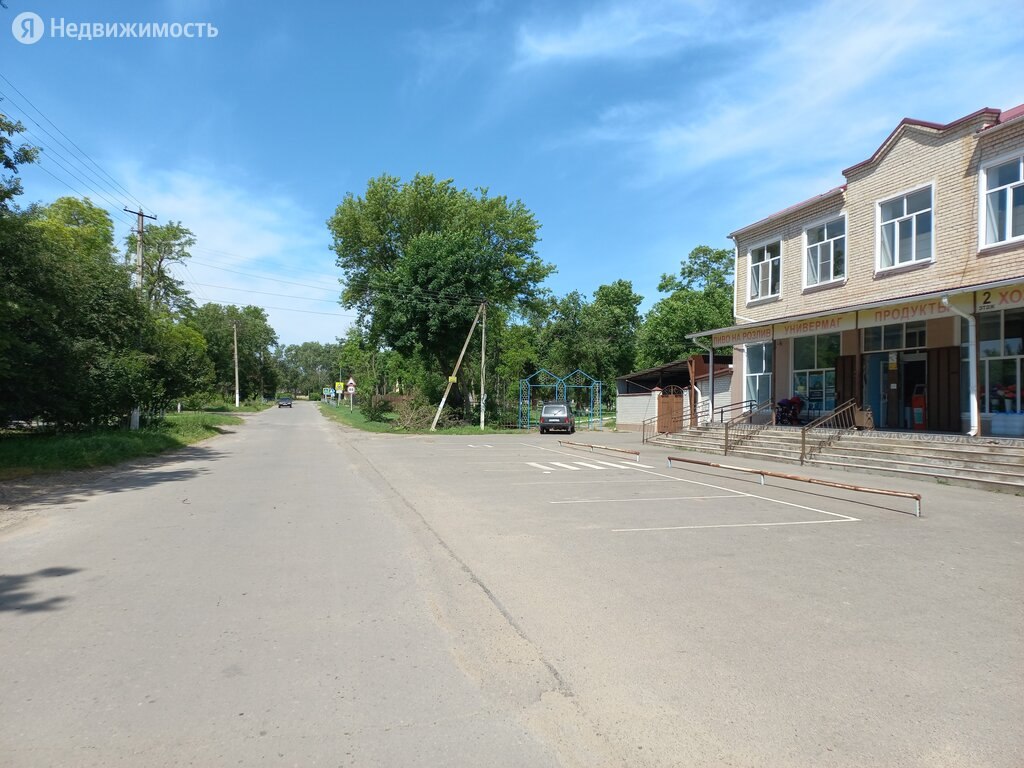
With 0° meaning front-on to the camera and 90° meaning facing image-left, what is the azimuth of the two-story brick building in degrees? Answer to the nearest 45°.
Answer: approximately 45°

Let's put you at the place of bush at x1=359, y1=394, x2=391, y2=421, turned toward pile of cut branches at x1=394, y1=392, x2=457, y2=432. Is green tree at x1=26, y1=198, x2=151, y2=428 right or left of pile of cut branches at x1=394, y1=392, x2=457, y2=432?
right

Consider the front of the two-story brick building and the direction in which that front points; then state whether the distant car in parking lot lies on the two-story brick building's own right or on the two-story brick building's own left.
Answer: on the two-story brick building's own right

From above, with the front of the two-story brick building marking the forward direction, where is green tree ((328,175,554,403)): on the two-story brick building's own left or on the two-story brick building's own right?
on the two-story brick building's own right

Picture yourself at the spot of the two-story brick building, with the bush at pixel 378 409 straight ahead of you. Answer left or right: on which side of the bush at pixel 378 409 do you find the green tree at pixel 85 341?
left

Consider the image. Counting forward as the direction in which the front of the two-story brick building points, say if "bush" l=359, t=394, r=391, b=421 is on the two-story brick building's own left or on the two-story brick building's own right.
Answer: on the two-story brick building's own right

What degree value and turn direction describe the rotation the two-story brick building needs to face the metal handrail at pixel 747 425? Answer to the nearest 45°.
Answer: approximately 90° to its right

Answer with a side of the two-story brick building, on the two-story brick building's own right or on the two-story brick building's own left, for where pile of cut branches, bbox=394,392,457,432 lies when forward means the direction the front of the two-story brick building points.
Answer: on the two-story brick building's own right
